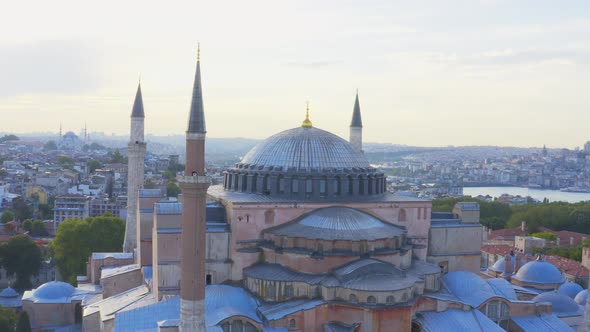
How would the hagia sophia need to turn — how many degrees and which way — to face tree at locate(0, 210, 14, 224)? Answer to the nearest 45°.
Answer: approximately 45° to its left

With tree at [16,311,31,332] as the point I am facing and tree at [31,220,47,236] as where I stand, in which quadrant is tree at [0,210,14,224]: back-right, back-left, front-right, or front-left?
back-right

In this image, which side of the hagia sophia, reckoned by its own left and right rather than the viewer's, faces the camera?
back

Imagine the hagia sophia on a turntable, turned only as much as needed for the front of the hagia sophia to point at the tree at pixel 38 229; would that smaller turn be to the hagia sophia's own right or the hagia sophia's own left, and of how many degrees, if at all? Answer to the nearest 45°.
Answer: approximately 45° to the hagia sophia's own left

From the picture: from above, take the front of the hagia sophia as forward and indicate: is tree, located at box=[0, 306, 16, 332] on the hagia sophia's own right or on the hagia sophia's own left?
on the hagia sophia's own left

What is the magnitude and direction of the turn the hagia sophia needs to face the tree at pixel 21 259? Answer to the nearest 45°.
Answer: approximately 45° to its left
